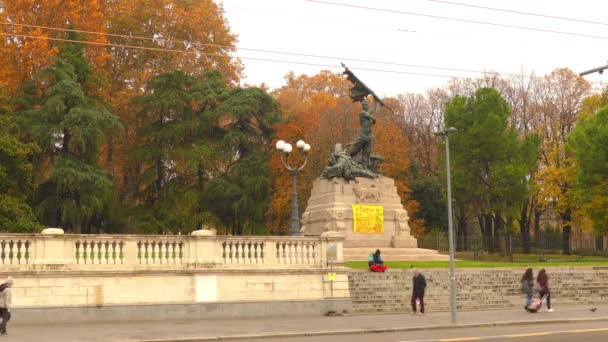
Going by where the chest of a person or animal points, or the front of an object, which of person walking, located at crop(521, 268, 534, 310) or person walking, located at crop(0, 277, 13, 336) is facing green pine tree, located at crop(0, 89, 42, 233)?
person walking, located at crop(521, 268, 534, 310)

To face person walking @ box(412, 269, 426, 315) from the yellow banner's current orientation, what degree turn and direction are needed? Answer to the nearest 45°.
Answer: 0° — it already faces them

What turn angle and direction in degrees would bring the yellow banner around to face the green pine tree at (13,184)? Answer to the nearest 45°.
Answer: approximately 90° to its right

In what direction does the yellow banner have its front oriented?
toward the camera

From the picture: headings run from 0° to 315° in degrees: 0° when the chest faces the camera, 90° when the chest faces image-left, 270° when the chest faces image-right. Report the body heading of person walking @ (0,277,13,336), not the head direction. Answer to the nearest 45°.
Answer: approximately 270°
